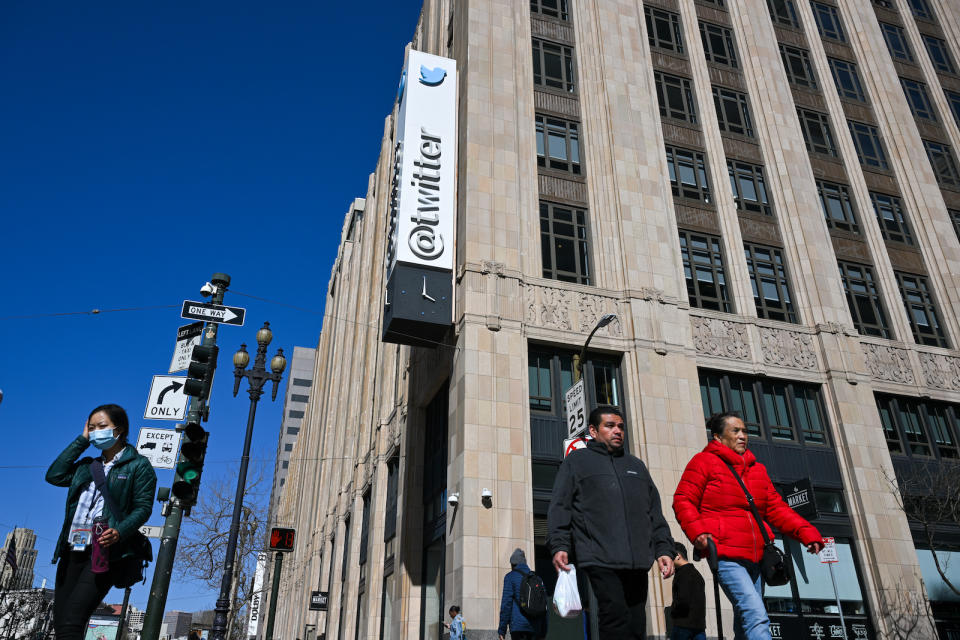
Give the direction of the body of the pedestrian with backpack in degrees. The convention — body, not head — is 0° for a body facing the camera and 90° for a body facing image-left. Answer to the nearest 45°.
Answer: approximately 135°

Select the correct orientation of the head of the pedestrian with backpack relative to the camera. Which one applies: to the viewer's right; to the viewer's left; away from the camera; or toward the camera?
away from the camera

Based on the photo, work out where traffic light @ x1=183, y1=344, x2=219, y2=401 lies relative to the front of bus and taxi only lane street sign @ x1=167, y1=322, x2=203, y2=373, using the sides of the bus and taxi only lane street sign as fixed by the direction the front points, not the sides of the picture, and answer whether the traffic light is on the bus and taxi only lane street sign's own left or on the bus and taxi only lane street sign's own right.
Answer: on the bus and taxi only lane street sign's own left

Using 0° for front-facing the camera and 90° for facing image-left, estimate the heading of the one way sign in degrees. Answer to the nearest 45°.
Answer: approximately 0°

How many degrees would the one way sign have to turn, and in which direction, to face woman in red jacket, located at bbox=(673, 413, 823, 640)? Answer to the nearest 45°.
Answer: approximately 45° to its left

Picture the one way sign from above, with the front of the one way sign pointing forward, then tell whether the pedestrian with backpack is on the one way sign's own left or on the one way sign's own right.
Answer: on the one way sign's own left

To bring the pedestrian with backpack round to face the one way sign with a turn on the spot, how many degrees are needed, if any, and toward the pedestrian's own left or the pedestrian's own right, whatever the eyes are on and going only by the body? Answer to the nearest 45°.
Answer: approximately 45° to the pedestrian's own left

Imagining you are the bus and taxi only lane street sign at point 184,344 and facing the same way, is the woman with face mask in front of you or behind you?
in front

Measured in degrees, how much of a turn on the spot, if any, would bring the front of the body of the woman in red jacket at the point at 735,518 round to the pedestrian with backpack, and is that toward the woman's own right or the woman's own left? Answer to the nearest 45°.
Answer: approximately 180°

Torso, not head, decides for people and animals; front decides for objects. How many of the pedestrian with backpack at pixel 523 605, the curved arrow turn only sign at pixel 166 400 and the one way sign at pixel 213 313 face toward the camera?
2
